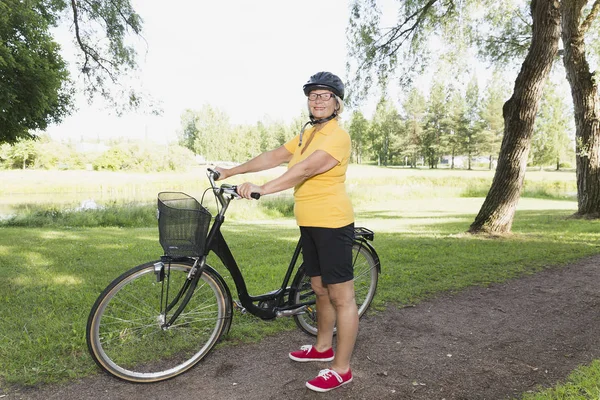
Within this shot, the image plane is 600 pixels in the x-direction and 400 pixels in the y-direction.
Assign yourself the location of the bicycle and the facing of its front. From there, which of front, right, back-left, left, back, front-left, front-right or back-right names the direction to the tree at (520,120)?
back

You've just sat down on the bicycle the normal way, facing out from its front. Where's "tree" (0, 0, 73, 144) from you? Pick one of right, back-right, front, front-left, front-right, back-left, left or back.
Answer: right

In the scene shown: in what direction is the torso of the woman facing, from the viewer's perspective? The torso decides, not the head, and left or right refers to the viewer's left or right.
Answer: facing the viewer and to the left of the viewer

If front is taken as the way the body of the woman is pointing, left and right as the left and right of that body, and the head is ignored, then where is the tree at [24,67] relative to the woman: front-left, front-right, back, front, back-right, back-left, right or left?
right

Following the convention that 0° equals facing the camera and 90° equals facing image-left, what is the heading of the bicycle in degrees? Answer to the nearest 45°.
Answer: approximately 45°

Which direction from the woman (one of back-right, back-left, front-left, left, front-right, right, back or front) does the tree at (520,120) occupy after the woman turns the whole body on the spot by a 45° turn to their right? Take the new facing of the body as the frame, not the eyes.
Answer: back-right
